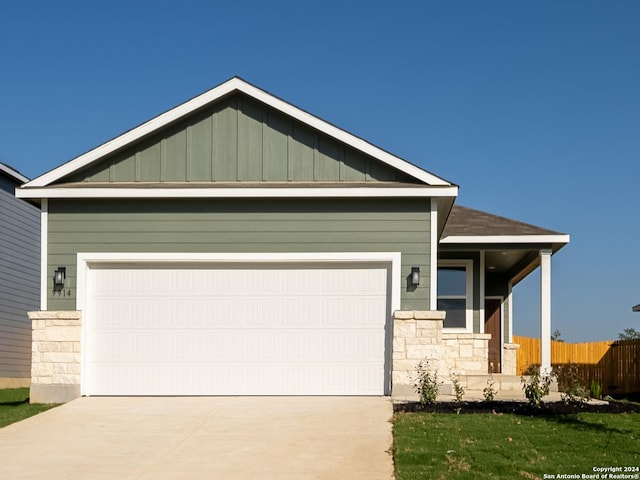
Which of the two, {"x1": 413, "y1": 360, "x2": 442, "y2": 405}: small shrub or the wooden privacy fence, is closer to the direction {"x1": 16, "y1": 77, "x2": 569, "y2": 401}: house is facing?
the small shrub

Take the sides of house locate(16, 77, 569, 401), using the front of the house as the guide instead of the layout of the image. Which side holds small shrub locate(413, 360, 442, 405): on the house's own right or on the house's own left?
on the house's own left

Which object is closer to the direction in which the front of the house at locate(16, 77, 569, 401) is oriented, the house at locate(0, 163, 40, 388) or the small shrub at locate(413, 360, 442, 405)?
the small shrub

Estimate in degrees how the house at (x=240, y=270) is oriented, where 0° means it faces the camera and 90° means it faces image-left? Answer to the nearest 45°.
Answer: approximately 0°

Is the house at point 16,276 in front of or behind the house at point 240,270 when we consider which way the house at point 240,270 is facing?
behind

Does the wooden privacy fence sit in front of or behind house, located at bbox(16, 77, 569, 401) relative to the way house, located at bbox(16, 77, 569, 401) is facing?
behind
